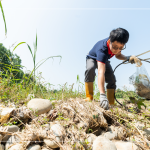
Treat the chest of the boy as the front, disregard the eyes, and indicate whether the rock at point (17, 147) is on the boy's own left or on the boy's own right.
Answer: on the boy's own right

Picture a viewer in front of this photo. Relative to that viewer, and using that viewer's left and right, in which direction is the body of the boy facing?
facing the viewer and to the right of the viewer

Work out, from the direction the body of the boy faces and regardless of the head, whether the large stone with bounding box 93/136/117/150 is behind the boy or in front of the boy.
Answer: in front

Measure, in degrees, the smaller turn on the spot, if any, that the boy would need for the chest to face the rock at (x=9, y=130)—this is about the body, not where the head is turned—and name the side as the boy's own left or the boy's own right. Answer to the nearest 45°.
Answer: approximately 90° to the boy's own right

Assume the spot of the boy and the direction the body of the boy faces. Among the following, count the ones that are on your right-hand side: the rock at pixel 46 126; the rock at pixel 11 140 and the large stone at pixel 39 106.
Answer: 3

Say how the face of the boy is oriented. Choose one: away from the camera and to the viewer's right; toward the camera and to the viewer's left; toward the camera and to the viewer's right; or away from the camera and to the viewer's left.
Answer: toward the camera and to the viewer's right

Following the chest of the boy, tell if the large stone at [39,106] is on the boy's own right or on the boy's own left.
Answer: on the boy's own right
